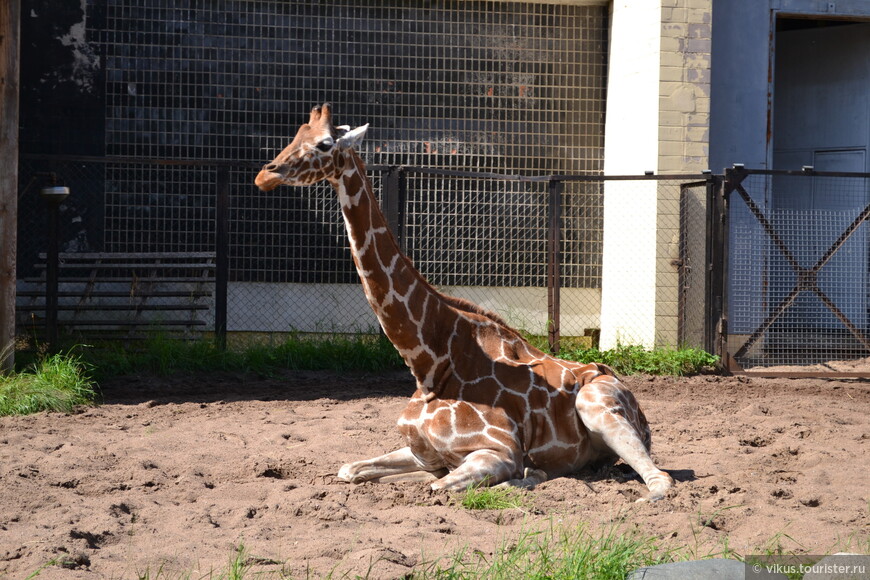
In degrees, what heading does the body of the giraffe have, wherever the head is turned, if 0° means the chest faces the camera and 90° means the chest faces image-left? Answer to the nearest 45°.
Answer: approximately 90°

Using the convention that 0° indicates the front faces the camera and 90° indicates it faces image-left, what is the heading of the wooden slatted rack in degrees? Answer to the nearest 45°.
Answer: approximately 0°

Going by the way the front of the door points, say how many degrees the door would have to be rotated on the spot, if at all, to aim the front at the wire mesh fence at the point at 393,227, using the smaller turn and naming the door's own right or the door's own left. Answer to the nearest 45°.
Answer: approximately 45° to the door's own right

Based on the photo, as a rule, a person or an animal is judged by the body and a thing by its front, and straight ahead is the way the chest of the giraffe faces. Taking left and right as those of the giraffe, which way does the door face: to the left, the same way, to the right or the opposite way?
to the left

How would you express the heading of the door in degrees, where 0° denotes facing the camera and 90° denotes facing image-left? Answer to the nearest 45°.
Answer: approximately 0°

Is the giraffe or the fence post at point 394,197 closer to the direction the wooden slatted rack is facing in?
the giraffe

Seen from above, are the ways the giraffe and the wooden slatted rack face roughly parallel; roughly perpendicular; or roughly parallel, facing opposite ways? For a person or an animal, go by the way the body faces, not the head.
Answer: roughly perpendicular

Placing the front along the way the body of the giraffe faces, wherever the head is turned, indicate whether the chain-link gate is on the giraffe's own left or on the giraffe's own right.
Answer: on the giraffe's own right

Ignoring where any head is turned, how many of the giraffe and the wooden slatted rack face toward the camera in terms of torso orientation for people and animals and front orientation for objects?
1
